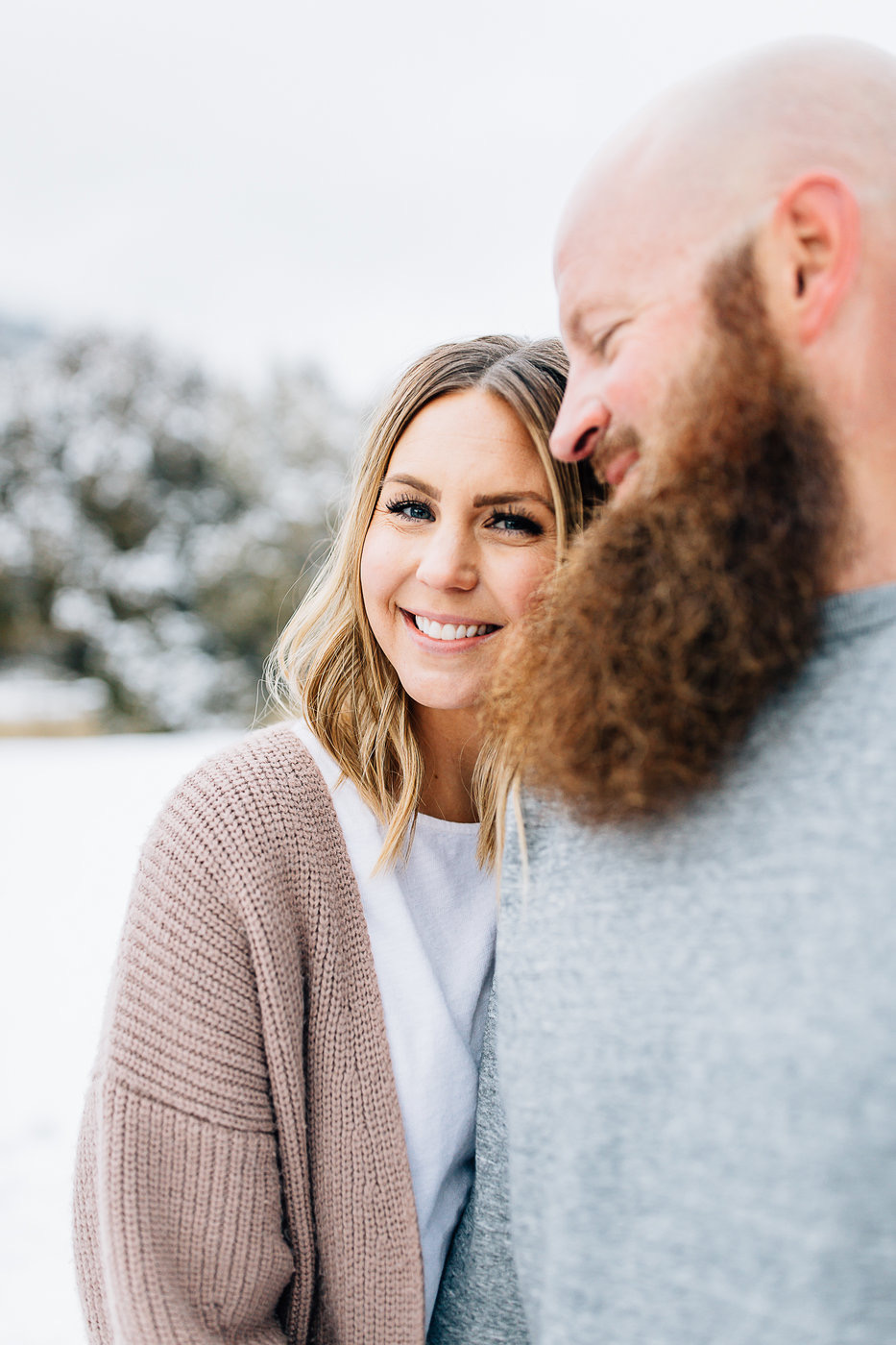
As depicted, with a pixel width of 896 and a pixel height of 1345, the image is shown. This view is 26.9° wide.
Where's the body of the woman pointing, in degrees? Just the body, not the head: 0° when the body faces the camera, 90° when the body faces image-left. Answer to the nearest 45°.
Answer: approximately 315°

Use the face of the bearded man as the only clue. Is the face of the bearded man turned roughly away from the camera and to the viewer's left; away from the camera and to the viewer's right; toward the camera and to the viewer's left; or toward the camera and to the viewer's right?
toward the camera and to the viewer's left
